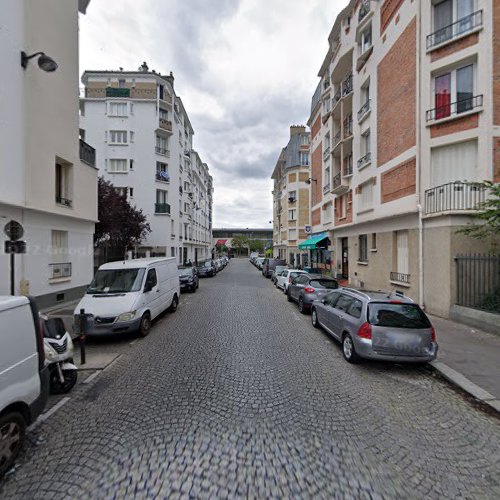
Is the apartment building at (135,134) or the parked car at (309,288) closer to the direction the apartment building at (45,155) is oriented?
the parked car

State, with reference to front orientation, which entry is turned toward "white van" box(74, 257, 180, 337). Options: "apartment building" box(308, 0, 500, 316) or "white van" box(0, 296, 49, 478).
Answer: the apartment building

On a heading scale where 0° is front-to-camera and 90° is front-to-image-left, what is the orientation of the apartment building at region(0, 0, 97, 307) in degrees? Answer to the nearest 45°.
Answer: approximately 315°

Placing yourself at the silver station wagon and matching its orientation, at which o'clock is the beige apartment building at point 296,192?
The beige apartment building is roughly at 1 o'clock from the silver station wagon.

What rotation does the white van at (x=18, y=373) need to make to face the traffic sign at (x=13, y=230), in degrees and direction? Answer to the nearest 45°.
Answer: approximately 135° to its right

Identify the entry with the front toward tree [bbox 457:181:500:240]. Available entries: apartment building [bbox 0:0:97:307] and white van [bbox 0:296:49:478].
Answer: the apartment building

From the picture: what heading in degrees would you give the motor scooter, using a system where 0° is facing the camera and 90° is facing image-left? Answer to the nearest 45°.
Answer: approximately 315°

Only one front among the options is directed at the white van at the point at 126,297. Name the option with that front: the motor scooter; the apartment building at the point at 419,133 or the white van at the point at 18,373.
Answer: the apartment building
